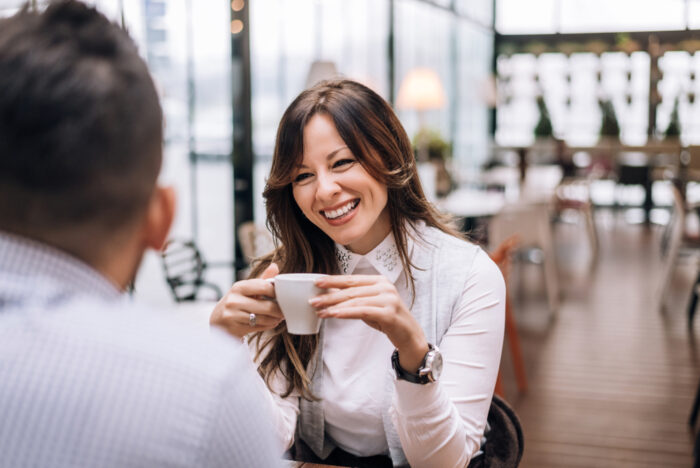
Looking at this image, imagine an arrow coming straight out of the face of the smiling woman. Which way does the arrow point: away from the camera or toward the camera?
toward the camera

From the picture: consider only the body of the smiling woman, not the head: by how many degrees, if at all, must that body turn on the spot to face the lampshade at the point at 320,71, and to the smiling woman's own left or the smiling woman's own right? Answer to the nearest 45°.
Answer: approximately 135° to the smiling woman's own right

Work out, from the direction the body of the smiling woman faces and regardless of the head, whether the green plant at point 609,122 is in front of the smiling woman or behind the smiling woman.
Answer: behind

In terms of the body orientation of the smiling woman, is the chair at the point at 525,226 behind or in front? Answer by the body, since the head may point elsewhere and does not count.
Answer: behind

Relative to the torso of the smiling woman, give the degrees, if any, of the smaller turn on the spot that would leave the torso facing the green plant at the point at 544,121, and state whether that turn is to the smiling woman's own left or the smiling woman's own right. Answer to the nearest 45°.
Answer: approximately 135° to the smiling woman's own right

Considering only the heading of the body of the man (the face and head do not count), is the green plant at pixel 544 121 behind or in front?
in front

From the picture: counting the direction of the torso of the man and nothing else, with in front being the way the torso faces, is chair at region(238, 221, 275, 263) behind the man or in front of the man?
in front

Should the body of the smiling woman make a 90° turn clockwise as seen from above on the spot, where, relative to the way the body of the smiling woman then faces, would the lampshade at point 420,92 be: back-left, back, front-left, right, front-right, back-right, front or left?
front-right

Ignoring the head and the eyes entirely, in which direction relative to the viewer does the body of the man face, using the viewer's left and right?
facing away from the viewer

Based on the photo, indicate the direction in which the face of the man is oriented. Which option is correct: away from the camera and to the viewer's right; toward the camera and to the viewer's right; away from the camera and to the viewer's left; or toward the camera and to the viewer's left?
away from the camera and to the viewer's right

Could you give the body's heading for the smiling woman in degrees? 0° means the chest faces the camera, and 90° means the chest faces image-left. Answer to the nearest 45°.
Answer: approximately 45°

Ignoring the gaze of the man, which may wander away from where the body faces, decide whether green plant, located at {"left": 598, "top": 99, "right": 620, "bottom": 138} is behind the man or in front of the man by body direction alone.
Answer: in front
